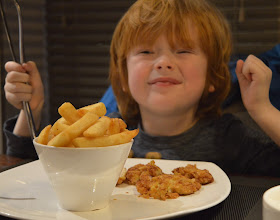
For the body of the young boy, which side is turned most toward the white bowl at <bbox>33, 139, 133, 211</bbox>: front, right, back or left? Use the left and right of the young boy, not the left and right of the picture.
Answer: front

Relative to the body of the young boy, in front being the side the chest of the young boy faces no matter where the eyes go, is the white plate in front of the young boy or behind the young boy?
in front

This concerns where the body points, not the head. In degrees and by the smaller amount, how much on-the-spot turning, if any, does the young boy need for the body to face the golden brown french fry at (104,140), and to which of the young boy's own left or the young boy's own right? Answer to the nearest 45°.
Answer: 0° — they already face it

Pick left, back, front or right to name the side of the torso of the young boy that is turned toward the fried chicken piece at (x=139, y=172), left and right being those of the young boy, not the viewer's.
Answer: front

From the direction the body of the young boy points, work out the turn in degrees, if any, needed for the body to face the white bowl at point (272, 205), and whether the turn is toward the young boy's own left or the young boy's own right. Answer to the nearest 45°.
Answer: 0° — they already face it

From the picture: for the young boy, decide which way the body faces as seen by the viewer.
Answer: toward the camera

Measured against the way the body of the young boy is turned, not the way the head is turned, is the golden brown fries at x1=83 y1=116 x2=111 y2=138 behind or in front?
in front

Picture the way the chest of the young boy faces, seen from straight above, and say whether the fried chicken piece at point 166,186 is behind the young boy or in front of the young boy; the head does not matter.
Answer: in front
